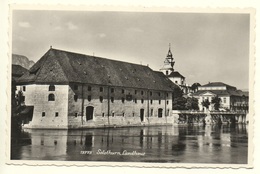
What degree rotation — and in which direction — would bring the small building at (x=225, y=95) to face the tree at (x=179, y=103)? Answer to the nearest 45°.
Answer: approximately 90° to its right

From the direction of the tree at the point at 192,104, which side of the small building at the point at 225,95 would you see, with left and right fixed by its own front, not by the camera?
right
